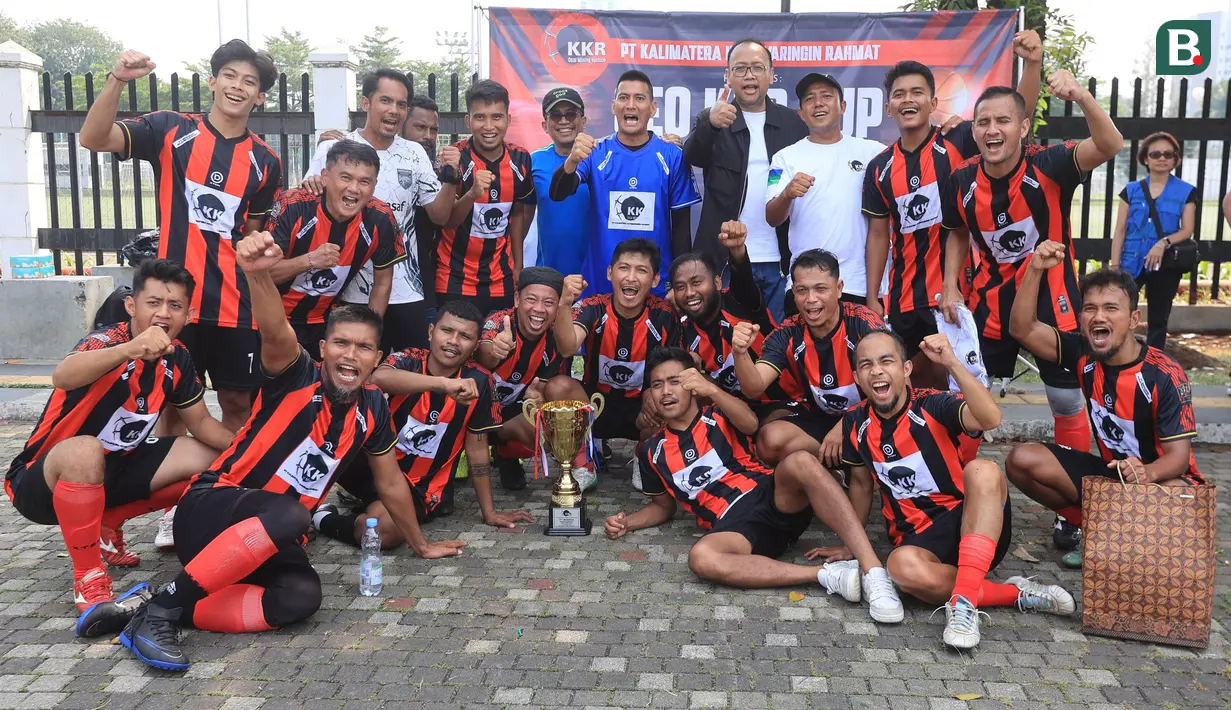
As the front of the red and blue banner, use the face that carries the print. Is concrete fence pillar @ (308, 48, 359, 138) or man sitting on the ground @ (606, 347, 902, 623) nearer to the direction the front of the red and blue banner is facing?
the man sitting on the ground

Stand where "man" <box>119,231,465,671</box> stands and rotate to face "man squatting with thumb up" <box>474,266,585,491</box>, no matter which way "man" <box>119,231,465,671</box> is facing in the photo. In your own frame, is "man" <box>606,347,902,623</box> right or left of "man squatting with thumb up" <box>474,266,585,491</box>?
right

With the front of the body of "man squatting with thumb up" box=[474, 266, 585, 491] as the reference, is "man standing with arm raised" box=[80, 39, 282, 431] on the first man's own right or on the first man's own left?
on the first man's own right

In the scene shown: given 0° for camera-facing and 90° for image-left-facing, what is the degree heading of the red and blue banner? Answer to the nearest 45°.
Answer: approximately 0°

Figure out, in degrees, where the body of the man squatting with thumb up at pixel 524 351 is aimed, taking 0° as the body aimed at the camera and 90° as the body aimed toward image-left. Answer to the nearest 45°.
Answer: approximately 0°

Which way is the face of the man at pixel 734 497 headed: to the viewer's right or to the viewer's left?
to the viewer's left

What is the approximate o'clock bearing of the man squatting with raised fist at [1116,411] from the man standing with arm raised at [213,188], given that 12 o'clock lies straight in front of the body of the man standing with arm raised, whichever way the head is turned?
The man squatting with raised fist is roughly at 10 o'clock from the man standing with arm raised.

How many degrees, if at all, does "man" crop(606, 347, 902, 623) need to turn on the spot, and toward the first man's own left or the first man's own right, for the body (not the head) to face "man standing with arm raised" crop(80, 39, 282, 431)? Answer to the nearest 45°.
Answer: approximately 90° to the first man's own right

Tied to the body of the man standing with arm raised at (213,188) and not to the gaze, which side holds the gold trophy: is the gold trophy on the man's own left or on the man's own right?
on the man's own left

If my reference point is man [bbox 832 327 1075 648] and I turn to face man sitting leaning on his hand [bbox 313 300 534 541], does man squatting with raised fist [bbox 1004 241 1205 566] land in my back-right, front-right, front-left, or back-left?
back-right

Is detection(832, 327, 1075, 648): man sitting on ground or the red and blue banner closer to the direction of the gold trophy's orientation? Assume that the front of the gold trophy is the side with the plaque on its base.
the man sitting on ground

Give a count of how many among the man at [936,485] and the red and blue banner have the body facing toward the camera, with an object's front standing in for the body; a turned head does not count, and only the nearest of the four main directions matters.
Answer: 2

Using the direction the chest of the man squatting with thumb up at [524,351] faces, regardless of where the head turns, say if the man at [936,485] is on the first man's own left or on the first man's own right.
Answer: on the first man's own left
